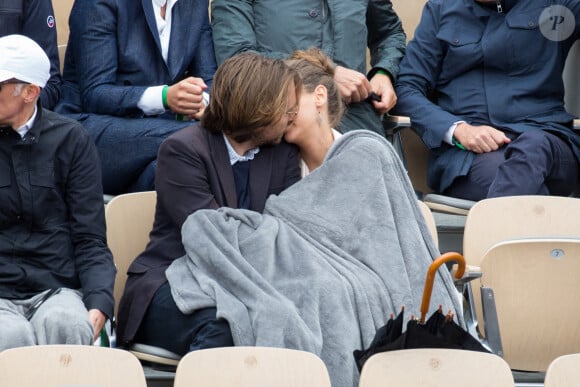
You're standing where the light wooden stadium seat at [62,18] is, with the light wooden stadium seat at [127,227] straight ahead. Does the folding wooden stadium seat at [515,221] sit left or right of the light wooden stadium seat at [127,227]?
left

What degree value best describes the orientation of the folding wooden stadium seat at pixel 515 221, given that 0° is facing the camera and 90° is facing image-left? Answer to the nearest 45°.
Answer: approximately 0°

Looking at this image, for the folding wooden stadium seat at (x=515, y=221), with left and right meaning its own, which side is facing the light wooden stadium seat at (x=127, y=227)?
right

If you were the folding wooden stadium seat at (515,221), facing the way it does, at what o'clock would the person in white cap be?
The person in white cap is roughly at 2 o'clock from the folding wooden stadium seat.

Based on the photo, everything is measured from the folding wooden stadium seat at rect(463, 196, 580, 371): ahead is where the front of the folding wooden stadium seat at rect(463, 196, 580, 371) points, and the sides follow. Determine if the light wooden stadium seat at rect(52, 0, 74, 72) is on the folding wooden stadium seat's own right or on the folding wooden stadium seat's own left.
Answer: on the folding wooden stadium seat's own right

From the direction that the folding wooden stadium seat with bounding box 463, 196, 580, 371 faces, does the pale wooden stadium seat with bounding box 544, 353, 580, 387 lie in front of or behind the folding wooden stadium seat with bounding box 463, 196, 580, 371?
in front
